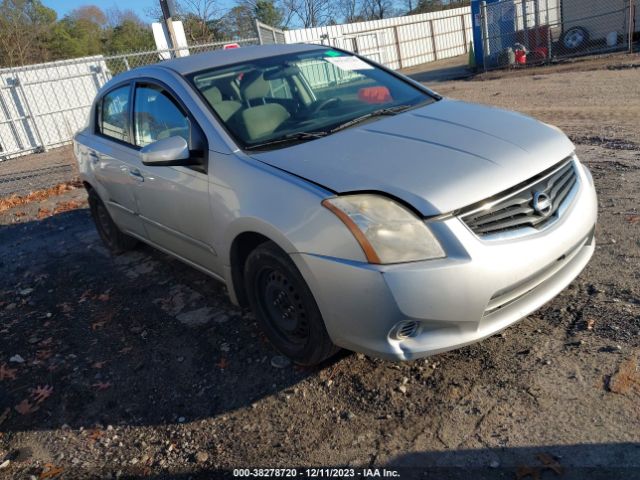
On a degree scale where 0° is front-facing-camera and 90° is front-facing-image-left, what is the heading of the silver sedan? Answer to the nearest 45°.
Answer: approximately 315°

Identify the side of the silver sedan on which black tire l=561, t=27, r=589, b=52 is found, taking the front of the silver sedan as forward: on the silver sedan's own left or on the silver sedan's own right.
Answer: on the silver sedan's own left

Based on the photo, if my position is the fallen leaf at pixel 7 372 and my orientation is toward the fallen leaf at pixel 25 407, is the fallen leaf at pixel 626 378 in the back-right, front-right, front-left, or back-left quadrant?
front-left

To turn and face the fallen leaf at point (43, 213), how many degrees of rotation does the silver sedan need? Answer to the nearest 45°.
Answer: approximately 180°

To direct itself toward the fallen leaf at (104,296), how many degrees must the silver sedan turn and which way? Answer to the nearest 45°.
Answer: approximately 180°

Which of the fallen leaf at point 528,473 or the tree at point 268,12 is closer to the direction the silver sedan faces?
the fallen leaf

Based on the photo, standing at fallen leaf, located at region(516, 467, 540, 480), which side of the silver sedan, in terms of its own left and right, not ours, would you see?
front

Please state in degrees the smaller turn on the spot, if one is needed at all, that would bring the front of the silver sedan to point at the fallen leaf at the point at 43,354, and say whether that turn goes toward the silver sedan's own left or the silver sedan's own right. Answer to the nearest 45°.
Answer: approximately 135° to the silver sedan's own right

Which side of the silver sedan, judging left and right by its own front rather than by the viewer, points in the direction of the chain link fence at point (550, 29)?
left

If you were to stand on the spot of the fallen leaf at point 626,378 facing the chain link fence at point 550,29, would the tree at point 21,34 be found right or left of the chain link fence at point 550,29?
left

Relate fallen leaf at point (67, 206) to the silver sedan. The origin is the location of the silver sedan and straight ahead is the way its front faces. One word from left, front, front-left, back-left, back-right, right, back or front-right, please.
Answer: back
